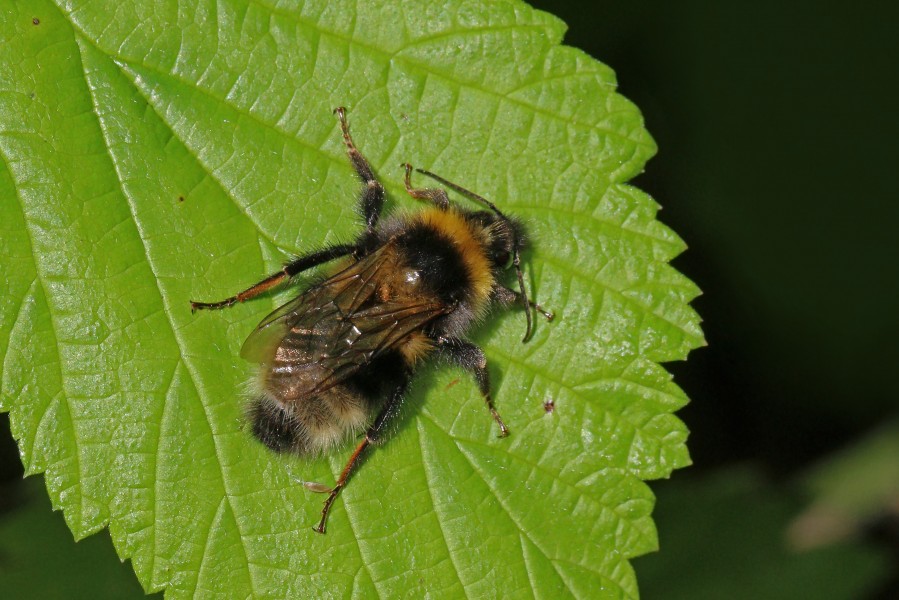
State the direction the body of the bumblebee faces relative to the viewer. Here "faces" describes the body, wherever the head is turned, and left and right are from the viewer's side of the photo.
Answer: facing away from the viewer and to the right of the viewer
